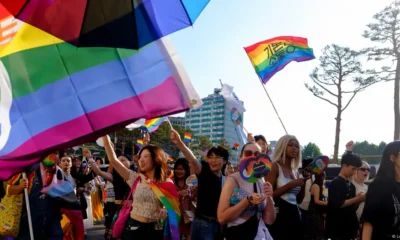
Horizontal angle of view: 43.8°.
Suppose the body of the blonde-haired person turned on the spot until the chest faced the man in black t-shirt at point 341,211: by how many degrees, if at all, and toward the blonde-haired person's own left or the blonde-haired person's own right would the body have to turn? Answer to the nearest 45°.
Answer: approximately 90° to the blonde-haired person's own left

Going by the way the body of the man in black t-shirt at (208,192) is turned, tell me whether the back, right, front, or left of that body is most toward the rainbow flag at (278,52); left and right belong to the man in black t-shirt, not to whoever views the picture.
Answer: back

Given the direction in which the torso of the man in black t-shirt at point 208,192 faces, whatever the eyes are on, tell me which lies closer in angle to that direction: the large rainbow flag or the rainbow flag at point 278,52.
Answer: the large rainbow flag

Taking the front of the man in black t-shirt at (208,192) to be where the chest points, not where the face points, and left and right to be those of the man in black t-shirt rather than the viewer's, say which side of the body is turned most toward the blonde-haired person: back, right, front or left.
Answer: left

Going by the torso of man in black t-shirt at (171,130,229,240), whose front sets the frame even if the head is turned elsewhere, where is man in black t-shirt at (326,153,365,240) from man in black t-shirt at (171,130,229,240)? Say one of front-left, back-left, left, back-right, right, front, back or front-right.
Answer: back-left

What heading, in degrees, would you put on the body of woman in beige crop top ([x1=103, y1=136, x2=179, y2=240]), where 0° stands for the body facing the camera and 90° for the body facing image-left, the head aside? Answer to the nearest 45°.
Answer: approximately 45°
